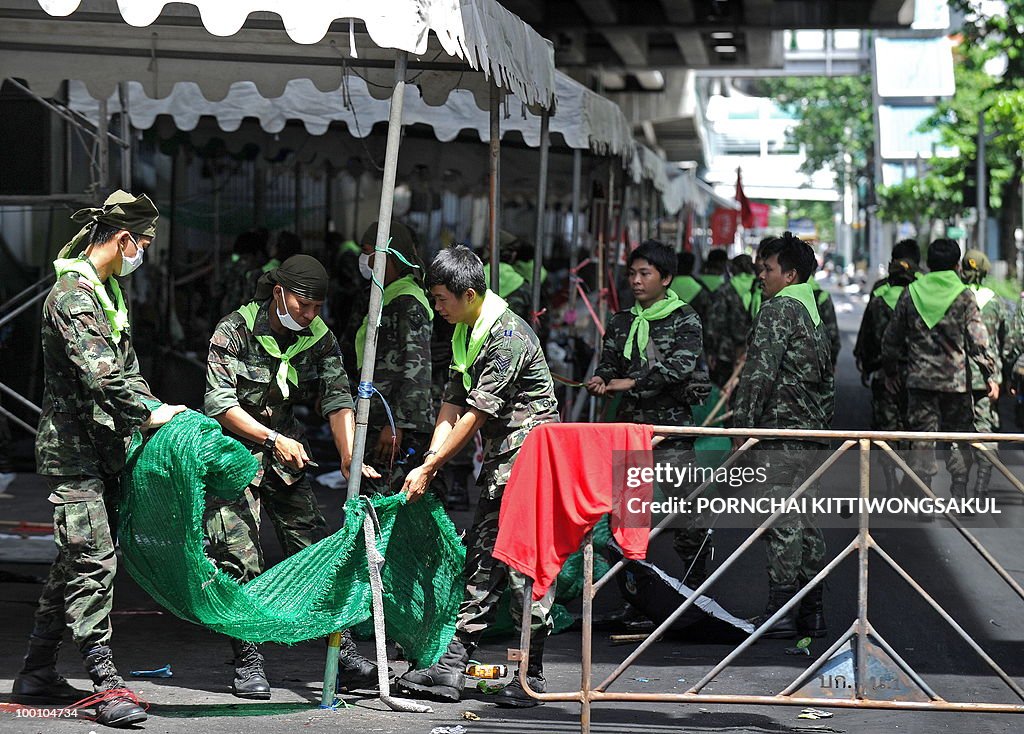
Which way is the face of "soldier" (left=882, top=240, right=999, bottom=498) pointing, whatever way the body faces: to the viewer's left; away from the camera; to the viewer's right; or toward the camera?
away from the camera

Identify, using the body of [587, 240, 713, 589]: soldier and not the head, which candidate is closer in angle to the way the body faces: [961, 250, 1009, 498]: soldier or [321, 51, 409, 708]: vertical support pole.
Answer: the vertical support pole

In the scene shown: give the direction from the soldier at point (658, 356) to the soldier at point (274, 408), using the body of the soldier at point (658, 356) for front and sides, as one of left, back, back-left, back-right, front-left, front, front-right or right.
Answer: front

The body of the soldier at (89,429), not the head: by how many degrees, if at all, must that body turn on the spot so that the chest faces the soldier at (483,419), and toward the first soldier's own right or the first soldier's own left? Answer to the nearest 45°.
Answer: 0° — they already face them

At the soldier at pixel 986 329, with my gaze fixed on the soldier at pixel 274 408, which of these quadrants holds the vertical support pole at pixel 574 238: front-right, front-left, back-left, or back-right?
front-right

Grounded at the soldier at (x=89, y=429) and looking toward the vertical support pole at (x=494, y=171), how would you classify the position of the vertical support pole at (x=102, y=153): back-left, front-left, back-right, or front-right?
front-left

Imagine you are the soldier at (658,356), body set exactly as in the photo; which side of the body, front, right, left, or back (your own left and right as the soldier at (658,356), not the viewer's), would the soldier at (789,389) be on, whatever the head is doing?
left

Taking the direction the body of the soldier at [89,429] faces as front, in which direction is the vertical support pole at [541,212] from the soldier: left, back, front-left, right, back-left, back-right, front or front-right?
front-left

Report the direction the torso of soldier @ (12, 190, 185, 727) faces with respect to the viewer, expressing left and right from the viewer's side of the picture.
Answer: facing to the right of the viewer

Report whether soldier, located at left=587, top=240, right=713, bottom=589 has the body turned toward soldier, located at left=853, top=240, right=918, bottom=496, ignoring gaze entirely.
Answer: no

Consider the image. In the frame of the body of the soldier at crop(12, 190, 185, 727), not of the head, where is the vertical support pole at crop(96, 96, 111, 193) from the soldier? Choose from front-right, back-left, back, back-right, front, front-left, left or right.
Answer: left

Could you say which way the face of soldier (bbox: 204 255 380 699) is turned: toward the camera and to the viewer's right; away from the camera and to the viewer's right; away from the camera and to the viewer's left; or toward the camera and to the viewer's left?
toward the camera and to the viewer's right

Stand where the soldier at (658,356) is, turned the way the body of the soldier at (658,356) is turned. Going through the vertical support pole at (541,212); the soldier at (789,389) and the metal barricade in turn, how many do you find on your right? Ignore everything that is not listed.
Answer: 1

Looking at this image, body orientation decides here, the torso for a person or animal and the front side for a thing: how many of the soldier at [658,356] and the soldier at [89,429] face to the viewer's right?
1

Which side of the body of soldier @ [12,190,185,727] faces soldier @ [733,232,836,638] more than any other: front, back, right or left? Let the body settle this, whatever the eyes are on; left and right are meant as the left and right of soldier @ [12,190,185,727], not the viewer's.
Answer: front

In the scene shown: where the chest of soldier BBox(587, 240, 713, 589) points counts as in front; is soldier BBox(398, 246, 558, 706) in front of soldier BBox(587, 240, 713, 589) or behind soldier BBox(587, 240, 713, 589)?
in front

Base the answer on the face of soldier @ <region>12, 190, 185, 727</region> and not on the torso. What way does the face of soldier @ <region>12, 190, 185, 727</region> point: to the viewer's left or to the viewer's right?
to the viewer's right

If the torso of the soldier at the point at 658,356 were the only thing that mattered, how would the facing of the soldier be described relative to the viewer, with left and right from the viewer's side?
facing the viewer and to the left of the viewer

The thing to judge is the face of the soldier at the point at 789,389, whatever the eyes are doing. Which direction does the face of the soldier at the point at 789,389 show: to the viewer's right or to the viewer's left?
to the viewer's left

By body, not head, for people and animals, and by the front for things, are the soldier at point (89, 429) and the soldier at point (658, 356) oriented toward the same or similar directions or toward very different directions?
very different directions
